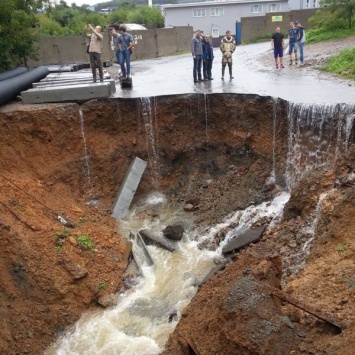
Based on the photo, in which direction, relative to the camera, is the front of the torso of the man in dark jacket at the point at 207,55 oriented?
toward the camera

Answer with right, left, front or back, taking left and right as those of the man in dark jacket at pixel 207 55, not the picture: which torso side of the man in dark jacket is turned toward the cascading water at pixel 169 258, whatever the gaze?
front

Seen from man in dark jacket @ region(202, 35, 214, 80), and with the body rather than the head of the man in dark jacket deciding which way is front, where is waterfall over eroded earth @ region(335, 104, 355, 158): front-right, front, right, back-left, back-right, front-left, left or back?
front-left

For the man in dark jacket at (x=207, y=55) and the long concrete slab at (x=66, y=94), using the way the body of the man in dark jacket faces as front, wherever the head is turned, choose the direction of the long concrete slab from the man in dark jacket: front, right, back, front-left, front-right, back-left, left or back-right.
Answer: front-right

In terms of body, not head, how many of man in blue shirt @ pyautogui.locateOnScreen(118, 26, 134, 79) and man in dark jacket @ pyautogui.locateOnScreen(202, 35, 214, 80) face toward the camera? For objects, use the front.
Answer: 2

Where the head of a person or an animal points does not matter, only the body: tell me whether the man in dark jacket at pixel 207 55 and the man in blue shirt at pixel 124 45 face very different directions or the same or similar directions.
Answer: same or similar directions

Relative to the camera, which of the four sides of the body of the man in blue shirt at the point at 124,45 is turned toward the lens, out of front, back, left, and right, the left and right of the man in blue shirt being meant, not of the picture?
front

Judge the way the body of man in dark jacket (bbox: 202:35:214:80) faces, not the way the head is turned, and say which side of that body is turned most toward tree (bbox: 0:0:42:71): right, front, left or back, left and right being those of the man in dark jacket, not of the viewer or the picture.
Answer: right

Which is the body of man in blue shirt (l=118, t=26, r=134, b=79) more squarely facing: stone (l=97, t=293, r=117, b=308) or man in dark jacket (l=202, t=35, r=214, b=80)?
the stone

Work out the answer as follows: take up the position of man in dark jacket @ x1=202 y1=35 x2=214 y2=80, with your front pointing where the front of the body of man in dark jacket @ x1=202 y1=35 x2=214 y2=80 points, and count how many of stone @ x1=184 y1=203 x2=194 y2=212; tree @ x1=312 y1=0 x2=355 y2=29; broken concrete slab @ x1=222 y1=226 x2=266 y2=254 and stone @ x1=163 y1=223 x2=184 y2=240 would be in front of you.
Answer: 3

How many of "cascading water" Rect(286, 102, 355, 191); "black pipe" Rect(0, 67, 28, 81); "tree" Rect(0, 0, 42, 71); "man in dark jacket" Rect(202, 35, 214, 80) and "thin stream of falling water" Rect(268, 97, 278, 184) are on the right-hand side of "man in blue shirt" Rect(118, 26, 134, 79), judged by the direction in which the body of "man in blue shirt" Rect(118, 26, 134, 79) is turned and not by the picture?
2

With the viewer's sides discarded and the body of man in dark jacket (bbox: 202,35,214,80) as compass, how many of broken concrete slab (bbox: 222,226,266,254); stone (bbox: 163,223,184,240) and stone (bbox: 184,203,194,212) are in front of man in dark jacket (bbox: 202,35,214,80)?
3

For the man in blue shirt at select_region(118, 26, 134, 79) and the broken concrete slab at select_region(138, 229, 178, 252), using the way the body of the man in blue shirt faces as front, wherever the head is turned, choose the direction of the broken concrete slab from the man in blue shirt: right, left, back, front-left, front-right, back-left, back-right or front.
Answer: front

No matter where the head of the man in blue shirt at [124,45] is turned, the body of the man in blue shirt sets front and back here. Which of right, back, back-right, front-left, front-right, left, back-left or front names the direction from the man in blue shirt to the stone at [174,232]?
front
